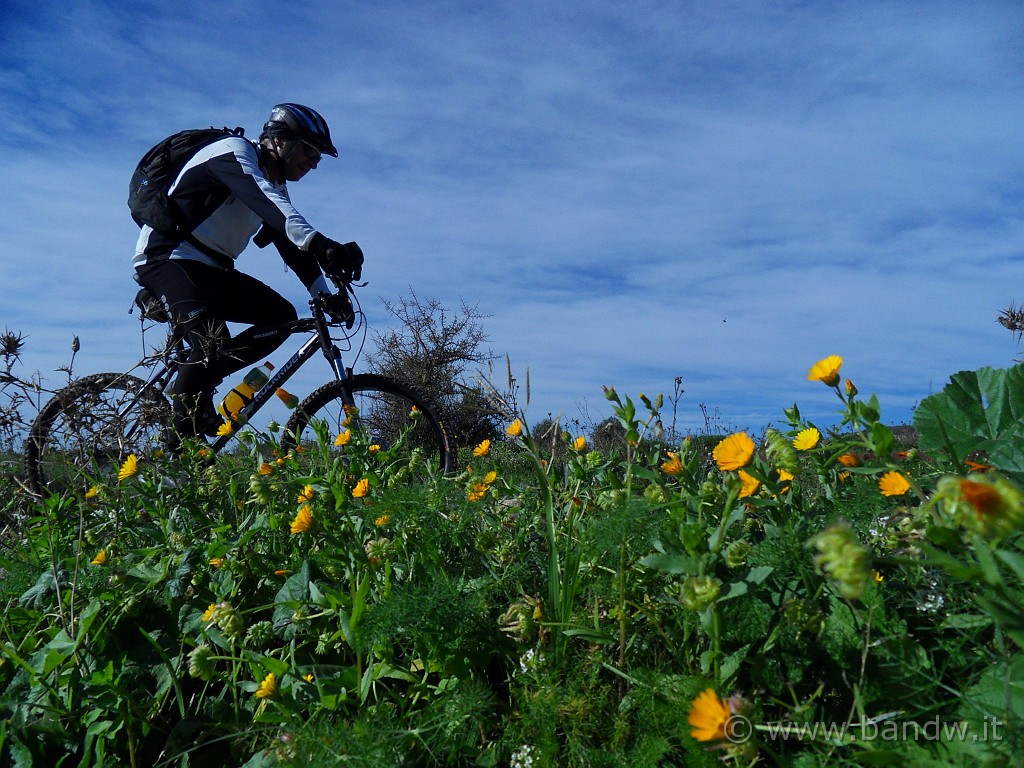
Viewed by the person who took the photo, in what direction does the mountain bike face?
facing to the right of the viewer

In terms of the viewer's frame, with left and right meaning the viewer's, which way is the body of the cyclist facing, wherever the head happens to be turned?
facing to the right of the viewer

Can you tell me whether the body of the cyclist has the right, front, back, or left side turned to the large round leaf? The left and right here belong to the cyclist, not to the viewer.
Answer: right

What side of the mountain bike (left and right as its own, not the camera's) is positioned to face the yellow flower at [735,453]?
right

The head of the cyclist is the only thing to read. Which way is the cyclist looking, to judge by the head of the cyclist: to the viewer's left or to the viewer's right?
to the viewer's right

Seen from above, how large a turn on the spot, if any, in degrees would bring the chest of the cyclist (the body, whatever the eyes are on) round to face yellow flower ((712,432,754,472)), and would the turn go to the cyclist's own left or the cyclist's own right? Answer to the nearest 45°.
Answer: approximately 90° to the cyclist's own right

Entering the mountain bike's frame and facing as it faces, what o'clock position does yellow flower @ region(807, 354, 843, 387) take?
The yellow flower is roughly at 2 o'clock from the mountain bike.

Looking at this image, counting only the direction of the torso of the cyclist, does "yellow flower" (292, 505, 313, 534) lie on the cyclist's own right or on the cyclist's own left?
on the cyclist's own right

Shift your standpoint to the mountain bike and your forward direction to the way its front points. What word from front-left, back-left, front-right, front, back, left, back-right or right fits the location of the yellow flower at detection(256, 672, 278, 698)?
right

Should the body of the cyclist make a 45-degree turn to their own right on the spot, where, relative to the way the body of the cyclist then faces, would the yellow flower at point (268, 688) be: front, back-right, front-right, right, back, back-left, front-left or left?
front-right
